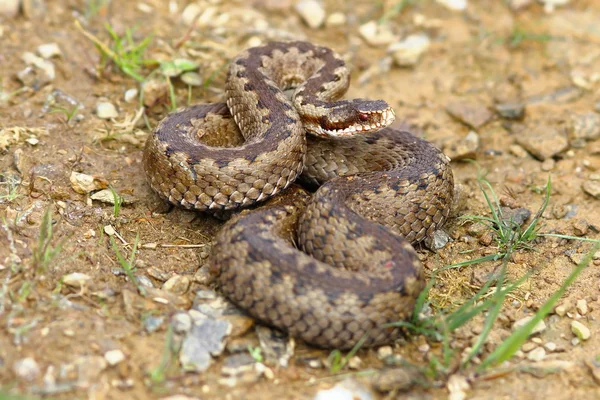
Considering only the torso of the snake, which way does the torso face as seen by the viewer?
to the viewer's right

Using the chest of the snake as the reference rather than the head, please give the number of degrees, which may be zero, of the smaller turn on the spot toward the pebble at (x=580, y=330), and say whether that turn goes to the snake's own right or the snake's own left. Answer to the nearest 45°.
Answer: approximately 45° to the snake's own right

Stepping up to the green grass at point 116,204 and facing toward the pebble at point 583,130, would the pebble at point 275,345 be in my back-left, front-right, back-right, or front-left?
front-right

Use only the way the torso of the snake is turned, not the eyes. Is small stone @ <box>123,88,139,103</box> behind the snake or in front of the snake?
behind

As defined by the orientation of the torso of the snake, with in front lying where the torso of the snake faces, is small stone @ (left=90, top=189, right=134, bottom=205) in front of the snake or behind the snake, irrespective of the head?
behind

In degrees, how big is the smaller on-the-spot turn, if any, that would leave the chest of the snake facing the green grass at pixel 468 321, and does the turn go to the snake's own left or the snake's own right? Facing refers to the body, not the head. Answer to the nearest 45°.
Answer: approximately 45° to the snake's own right

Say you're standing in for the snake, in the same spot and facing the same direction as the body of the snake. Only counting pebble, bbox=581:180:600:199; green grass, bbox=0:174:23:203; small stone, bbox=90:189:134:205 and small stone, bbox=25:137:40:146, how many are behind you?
3

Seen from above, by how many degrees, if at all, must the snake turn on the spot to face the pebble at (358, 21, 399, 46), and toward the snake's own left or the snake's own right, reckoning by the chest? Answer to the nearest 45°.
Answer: approximately 90° to the snake's own left

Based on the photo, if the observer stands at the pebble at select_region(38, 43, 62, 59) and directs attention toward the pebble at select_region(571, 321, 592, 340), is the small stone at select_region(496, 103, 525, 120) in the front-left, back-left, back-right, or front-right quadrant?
front-left

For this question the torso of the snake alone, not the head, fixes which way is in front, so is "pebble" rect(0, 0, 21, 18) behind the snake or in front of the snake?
behind

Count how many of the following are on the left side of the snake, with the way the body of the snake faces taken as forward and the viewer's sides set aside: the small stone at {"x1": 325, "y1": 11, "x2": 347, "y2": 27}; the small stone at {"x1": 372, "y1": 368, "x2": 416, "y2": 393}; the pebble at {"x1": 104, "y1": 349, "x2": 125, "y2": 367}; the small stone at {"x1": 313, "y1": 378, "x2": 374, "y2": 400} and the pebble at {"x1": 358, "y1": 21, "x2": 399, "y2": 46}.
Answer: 2

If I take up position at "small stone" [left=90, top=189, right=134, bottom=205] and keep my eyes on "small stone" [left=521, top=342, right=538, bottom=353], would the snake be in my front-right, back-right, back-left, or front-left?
front-left

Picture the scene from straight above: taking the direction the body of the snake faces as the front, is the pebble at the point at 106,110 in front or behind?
behind

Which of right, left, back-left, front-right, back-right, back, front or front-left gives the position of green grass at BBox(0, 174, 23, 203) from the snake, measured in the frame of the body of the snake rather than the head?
back

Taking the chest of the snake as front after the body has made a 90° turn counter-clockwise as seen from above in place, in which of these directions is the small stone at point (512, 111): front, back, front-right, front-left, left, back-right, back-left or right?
front-right

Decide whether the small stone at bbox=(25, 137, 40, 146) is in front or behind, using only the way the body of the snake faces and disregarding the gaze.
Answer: behind

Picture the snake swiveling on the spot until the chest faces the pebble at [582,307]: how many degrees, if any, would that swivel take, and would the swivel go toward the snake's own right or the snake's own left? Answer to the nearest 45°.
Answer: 0° — it already faces it

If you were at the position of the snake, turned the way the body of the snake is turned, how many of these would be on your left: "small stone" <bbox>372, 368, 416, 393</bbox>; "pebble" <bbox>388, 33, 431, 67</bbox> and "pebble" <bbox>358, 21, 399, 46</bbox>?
2
